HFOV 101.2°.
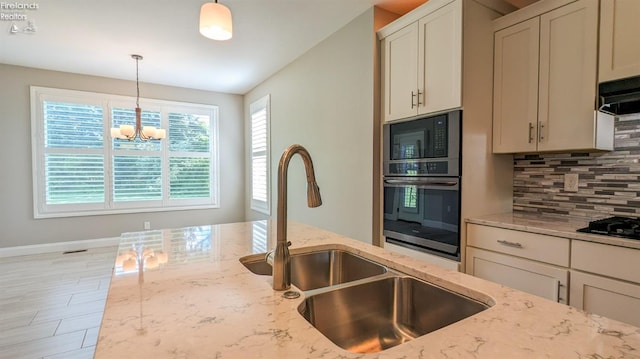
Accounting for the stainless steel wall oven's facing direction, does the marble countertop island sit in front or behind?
in front

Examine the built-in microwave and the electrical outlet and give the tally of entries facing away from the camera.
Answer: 0

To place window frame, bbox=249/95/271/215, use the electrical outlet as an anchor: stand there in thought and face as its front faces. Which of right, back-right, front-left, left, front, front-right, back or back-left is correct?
right

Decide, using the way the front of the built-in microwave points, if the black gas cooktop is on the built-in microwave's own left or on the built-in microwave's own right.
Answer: on the built-in microwave's own left

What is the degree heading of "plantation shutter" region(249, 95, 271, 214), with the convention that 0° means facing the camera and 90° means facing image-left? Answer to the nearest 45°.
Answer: approximately 45°

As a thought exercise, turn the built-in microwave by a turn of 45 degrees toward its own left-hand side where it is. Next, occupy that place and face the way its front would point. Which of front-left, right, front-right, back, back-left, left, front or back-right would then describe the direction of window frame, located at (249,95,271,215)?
back-right
